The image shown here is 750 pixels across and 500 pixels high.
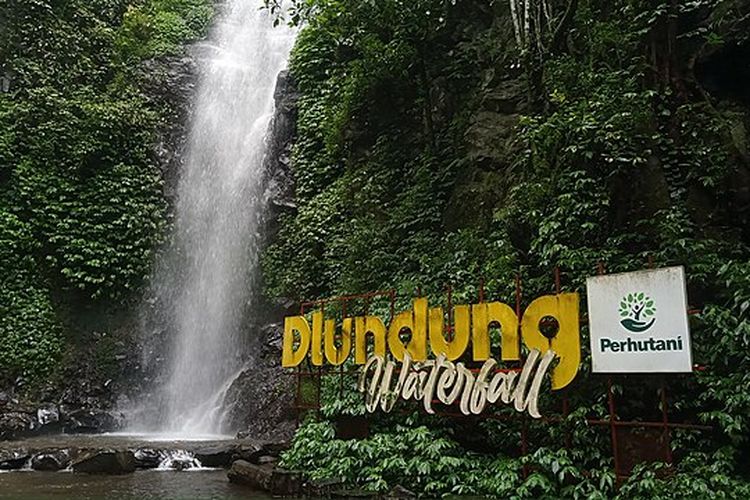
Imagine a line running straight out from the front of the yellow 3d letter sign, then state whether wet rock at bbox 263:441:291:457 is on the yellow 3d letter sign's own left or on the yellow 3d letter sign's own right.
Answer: on the yellow 3d letter sign's own right

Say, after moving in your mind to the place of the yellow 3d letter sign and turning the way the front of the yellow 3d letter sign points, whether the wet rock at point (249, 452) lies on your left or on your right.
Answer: on your right

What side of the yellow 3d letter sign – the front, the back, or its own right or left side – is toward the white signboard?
left

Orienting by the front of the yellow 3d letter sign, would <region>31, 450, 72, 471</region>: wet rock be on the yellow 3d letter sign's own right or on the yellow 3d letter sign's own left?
on the yellow 3d letter sign's own right

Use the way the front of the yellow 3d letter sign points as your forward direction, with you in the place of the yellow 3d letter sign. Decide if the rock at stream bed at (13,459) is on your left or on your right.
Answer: on your right

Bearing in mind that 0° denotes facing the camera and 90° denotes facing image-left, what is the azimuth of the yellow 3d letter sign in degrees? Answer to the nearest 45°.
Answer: approximately 45°

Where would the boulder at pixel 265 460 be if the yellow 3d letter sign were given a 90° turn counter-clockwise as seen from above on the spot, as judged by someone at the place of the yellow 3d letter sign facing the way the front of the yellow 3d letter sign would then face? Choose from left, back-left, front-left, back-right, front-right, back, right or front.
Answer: back

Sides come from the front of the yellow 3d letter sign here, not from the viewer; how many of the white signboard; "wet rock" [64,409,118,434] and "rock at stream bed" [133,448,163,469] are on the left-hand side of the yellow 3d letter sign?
1

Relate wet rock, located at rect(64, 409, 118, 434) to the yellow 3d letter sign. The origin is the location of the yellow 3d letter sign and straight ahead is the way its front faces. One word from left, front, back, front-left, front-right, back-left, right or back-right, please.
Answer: right

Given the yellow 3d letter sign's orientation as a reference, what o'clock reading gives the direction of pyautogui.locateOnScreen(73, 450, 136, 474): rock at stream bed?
The rock at stream bed is roughly at 2 o'clock from the yellow 3d letter sign.

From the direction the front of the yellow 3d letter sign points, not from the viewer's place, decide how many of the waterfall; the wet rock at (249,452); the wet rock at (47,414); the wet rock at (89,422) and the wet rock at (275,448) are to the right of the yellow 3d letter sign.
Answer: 5

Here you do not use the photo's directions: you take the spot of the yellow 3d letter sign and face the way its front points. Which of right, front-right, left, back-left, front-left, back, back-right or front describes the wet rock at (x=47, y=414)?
right

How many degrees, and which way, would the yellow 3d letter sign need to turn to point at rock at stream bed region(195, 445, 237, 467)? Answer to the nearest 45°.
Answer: approximately 90° to its right
